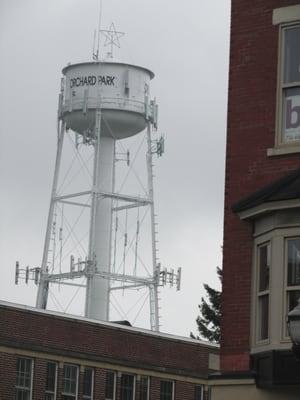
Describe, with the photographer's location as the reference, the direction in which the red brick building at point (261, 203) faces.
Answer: facing the viewer and to the left of the viewer
